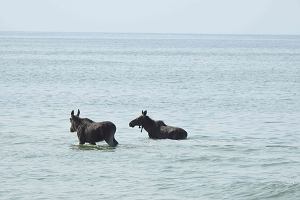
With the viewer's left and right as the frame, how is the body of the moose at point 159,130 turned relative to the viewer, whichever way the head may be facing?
facing to the left of the viewer
